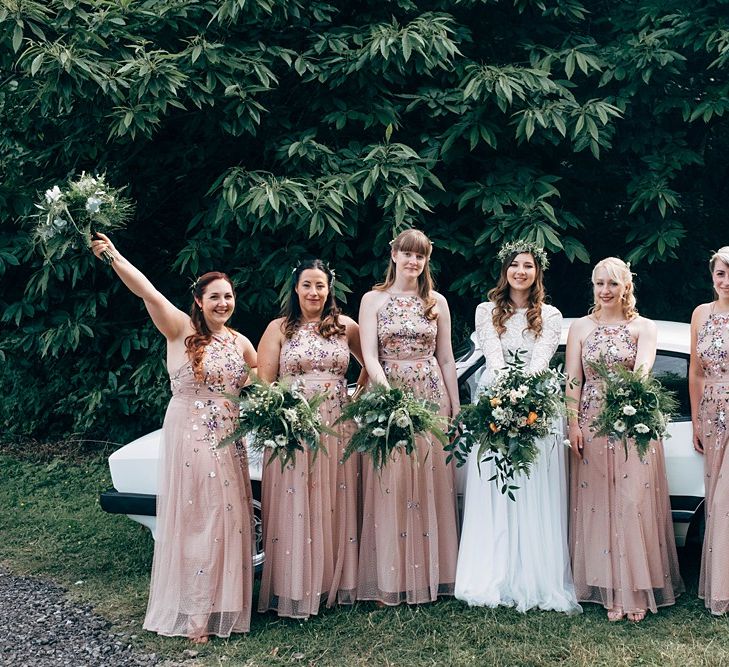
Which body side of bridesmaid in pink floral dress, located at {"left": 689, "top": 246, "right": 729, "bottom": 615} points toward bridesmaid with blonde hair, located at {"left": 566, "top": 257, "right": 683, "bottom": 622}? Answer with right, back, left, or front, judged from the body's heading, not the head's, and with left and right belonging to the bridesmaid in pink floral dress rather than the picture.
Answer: right

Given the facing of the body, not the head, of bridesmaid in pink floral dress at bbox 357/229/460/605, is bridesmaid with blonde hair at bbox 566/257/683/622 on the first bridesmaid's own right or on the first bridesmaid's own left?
on the first bridesmaid's own left

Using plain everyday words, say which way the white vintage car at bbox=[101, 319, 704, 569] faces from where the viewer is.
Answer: facing to the left of the viewer

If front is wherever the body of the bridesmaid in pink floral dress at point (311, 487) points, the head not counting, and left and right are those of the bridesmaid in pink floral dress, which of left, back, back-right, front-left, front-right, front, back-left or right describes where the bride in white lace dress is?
left

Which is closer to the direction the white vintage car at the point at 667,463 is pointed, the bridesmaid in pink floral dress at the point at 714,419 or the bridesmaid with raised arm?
the bridesmaid with raised arm

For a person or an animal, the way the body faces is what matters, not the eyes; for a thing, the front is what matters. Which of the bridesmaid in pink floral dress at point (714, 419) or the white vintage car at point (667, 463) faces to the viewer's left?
the white vintage car

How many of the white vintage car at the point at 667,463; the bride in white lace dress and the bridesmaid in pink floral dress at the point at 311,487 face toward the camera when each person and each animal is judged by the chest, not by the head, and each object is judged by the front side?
2

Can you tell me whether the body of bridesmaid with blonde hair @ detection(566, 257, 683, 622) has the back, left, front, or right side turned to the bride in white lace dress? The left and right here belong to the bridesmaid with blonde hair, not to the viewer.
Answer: right

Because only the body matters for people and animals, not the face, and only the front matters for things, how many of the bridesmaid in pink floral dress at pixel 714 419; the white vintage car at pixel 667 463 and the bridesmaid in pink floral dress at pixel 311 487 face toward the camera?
2

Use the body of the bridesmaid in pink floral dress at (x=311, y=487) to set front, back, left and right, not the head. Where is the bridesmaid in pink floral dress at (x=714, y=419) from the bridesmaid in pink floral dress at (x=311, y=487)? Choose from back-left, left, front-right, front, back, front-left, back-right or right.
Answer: left
